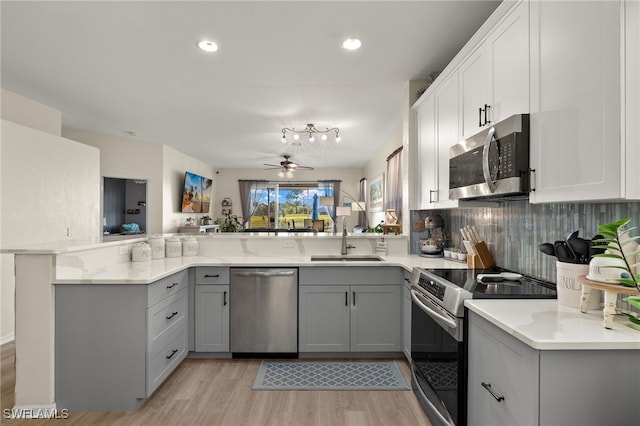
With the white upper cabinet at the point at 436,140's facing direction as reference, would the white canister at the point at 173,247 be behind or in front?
in front

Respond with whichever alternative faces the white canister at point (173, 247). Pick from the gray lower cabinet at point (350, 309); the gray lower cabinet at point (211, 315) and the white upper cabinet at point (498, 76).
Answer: the white upper cabinet

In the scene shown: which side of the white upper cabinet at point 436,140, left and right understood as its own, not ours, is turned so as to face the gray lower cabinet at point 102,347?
front

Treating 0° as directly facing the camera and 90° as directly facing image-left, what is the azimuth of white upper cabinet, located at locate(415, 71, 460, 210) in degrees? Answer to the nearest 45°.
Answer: approximately 45°

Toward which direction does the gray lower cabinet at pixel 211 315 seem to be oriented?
toward the camera

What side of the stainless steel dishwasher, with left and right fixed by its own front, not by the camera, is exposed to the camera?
front

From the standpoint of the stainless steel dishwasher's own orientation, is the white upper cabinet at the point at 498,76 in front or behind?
in front

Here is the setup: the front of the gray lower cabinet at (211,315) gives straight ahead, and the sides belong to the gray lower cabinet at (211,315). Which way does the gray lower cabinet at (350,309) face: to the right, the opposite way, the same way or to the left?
the same way

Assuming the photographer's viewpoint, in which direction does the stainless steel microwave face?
facing the viewer and to the left of the viewer

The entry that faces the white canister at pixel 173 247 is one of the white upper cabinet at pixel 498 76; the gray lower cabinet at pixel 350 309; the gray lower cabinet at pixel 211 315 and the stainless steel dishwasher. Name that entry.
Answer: the white upper cabinet

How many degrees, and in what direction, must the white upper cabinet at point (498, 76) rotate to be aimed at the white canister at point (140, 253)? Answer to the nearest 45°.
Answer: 0° — it already faces it

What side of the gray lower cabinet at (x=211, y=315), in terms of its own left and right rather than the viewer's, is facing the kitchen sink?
left

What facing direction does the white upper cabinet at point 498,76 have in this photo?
to the viewer's left

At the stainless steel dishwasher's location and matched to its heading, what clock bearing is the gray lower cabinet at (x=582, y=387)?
The gray lower cabinet is roughly at 11 o'clock from the stainless steel dishwasher.
